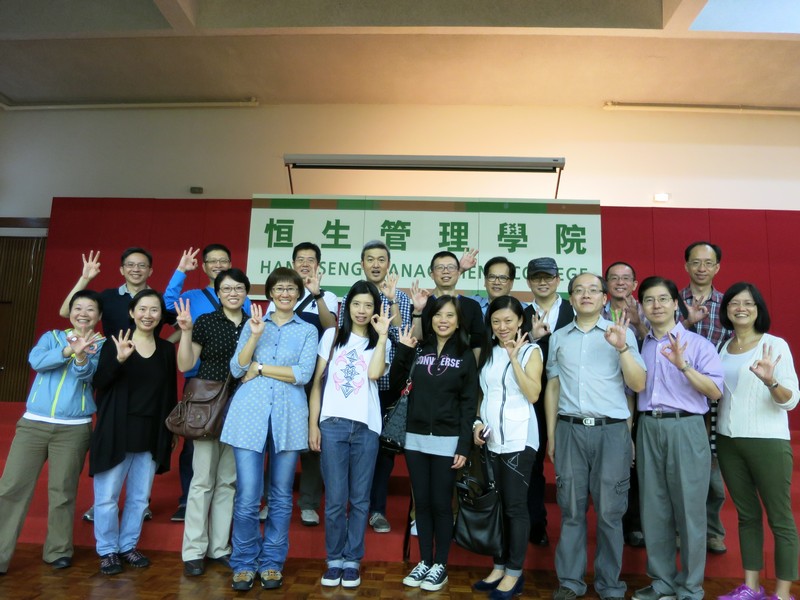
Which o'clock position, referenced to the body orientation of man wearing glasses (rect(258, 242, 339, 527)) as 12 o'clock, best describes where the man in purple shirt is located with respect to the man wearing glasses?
The man in purple shirt is roughly at 10 o'clock from the man wearing glasses.

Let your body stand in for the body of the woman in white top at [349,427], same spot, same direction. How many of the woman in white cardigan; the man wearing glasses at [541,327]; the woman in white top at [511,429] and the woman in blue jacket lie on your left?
3

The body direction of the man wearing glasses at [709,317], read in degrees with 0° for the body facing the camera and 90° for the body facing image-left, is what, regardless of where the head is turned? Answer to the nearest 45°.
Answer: approximately 0°

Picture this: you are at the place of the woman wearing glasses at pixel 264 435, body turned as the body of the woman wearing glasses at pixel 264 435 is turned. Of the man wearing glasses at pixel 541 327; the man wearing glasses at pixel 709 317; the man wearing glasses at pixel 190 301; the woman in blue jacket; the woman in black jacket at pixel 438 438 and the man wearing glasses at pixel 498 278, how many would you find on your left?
4

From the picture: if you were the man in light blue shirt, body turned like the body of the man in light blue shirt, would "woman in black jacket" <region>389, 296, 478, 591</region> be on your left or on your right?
on your right

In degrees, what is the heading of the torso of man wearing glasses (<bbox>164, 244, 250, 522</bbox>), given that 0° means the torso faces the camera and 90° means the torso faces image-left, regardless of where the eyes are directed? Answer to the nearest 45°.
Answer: approximately 0°

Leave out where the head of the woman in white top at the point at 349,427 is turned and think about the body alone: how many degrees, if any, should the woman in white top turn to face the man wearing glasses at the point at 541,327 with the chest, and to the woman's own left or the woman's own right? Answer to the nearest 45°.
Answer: approximately 90° to the woman's own left

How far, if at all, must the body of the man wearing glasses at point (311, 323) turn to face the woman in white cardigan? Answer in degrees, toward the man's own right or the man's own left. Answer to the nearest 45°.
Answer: approximately 45° to the man's own left
